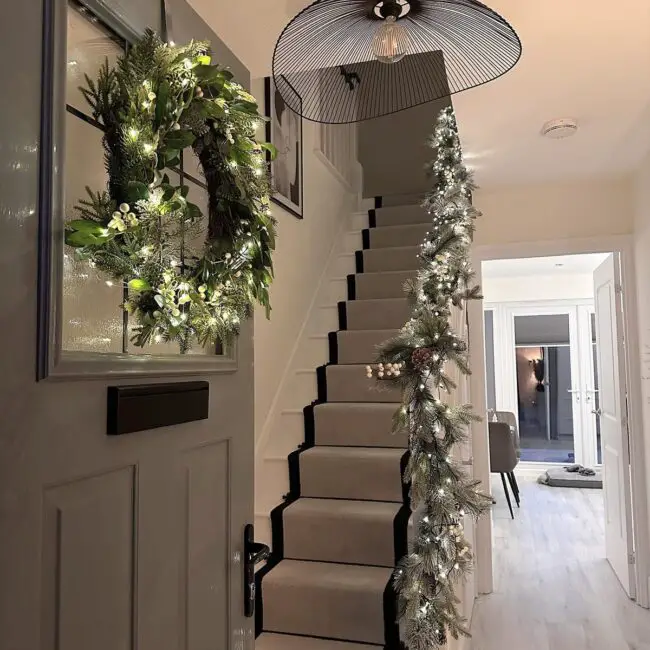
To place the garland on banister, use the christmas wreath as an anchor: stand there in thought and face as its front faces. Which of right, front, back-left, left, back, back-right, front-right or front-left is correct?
left

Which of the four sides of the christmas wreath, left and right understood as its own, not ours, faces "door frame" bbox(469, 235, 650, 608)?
left

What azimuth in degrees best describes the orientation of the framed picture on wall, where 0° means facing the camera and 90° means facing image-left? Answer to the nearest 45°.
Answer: approximately 270°

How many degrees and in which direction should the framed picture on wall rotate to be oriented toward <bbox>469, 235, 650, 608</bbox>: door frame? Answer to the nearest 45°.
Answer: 0° — it already faces it

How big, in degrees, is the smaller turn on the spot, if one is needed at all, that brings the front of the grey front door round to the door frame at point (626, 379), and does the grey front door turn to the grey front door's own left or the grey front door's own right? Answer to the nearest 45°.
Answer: approximately 90° to the grey front door's own left

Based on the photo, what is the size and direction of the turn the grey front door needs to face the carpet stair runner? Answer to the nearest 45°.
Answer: approximately 90° to its left

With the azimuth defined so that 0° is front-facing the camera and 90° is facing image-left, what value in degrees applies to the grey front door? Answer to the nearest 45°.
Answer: approximately 315°

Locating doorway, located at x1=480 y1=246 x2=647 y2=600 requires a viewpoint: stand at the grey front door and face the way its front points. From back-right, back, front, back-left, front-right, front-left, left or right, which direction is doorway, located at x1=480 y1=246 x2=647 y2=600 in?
left

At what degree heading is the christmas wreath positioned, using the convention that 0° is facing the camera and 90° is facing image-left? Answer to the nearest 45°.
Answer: approximately 315°
